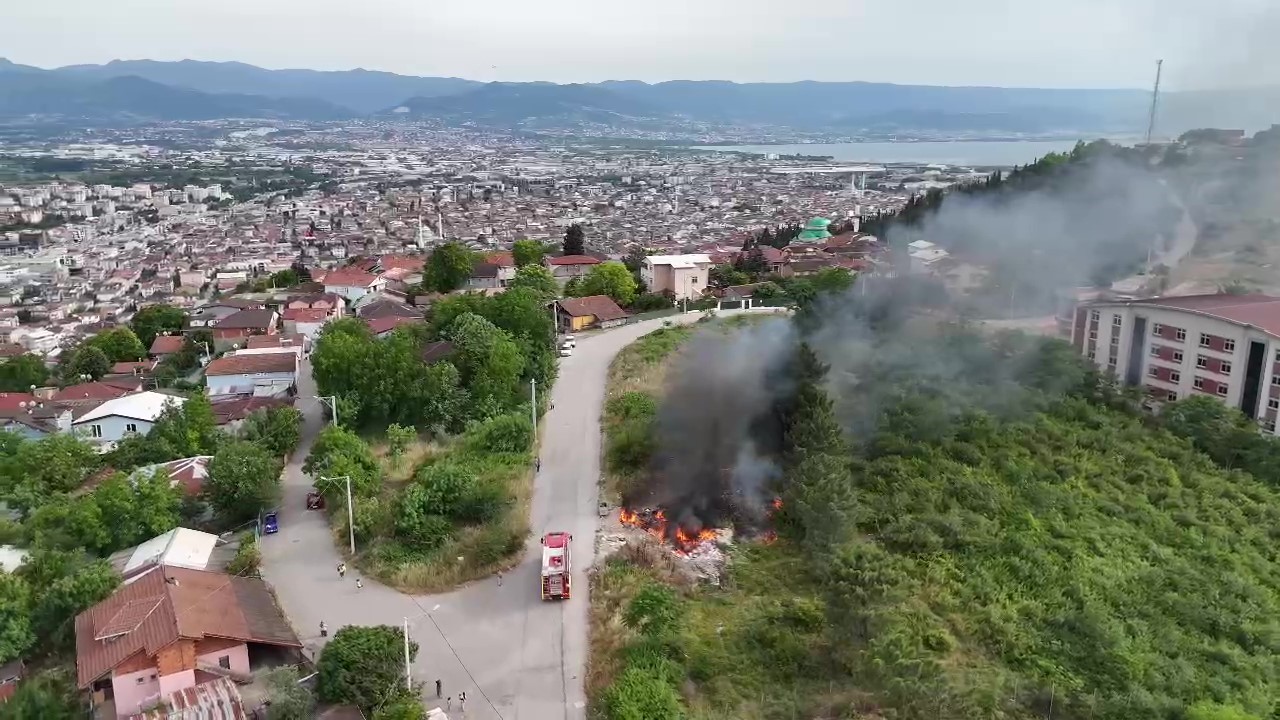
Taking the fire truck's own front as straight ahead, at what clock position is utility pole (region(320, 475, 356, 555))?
The utility pole is roughly at 10 o'clock from the fire truck.

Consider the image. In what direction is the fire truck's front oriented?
away from the camera

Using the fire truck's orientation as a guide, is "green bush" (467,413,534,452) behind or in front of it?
in front

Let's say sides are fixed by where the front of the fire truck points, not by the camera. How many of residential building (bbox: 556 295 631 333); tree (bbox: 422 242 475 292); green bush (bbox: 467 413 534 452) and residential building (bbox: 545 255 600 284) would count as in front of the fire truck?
4

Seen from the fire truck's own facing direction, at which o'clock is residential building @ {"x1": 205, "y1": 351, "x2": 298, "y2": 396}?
The residential building is roughly at 11 o'clock from the fire truck.

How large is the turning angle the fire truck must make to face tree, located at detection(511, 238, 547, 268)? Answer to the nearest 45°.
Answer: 0° — it already faces it

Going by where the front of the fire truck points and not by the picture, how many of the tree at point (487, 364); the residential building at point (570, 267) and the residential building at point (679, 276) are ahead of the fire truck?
3

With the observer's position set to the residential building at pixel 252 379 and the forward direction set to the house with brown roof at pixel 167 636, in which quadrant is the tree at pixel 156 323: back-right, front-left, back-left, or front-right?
back-right

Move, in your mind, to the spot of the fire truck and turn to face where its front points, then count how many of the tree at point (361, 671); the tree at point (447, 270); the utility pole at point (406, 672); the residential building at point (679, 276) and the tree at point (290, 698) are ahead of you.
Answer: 2

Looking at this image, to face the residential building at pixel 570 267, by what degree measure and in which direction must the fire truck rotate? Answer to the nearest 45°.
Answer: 0° — it already faces it

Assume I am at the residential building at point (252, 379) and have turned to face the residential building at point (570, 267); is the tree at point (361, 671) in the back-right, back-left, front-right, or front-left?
back-right

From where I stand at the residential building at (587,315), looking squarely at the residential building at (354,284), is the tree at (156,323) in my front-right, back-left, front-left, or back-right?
front-left

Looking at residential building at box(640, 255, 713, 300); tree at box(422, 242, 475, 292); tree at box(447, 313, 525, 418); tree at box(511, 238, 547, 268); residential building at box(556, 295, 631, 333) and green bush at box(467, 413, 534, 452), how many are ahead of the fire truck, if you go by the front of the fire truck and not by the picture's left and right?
6

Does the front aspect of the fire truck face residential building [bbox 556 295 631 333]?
yes

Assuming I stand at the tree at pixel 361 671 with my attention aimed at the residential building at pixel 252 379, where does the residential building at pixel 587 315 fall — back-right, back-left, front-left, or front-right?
front-right

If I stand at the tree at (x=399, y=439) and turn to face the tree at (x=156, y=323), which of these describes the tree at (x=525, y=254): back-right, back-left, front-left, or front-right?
front-right

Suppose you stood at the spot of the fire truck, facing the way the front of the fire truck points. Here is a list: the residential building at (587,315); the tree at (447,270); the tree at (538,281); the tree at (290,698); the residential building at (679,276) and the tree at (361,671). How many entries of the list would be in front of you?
4

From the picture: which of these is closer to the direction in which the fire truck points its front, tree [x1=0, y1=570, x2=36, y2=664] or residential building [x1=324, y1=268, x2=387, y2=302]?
the residential building

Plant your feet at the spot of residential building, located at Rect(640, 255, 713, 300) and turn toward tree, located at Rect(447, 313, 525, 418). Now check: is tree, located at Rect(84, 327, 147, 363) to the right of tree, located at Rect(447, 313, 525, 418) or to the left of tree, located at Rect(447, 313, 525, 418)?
right

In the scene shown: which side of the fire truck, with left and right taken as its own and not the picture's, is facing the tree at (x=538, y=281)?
front

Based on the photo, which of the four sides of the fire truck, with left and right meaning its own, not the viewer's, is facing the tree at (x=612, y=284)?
front
